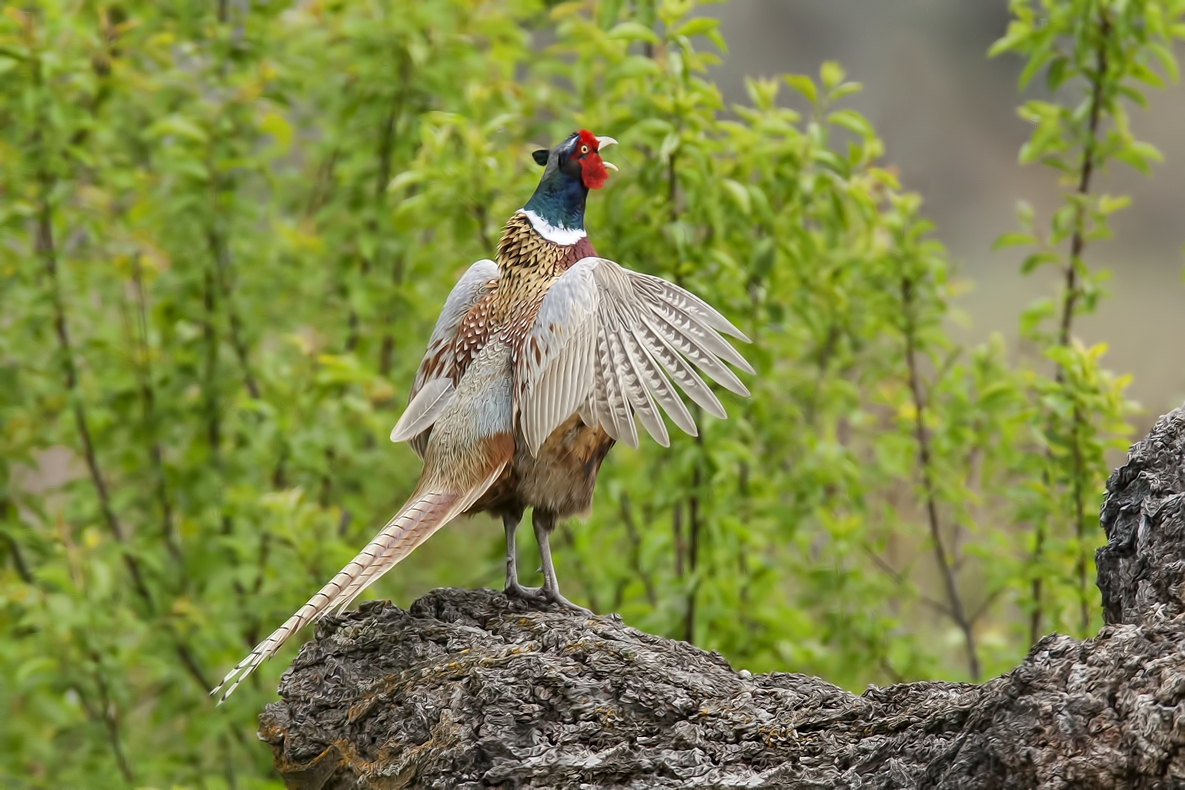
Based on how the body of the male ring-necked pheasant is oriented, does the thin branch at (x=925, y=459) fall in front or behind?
in front

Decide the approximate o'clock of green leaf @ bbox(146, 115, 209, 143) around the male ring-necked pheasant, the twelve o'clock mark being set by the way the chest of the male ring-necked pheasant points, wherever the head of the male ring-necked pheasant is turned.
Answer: The green leaf is roughly at 9 o'clock from the male ring-necked pheasant.

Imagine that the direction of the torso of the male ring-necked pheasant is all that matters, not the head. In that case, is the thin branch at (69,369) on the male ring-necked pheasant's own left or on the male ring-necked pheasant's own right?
on the male ring-necked pheasant's own left

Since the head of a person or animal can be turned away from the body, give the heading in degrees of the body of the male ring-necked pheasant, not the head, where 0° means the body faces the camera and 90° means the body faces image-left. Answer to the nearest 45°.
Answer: approximately 225°

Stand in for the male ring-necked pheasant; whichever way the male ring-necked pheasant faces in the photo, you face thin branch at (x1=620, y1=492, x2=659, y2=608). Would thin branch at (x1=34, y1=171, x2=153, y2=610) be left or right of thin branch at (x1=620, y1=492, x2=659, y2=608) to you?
left
